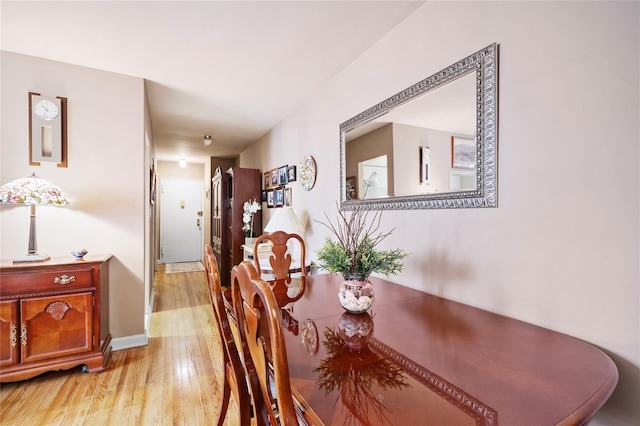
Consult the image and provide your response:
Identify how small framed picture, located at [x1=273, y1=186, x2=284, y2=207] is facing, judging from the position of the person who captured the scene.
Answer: facing the viewer and to the left of the viewer

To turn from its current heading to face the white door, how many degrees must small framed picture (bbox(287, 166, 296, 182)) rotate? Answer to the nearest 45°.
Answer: approximately 90° to its right

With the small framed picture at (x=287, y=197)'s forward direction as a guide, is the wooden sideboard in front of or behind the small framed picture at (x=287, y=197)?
in front

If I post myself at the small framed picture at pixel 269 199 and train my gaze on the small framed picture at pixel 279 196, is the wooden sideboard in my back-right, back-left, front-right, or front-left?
front-right

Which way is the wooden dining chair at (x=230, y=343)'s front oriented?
to the viewer's right

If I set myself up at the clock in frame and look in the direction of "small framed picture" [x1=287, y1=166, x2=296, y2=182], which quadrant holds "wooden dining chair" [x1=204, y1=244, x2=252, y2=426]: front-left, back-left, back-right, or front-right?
front-right

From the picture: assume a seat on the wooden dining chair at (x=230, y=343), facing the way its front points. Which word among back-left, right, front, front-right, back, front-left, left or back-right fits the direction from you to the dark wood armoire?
left

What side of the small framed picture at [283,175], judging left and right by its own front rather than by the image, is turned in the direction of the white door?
right

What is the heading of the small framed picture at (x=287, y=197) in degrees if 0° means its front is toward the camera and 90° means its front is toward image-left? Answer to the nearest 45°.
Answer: approximately 45°
